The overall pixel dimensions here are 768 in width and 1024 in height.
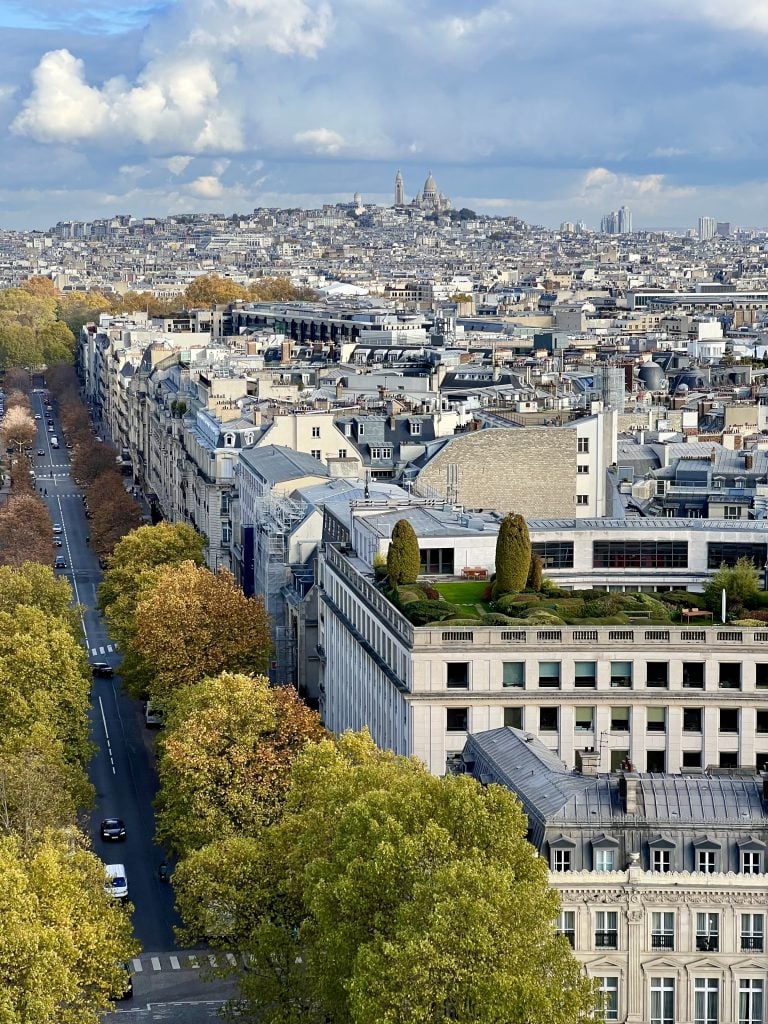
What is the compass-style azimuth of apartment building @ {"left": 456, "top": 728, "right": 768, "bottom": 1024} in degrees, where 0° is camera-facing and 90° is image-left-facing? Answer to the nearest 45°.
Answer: approximately 0°

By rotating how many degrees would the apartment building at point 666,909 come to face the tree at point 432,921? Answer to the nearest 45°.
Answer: approximately 45° to its right
